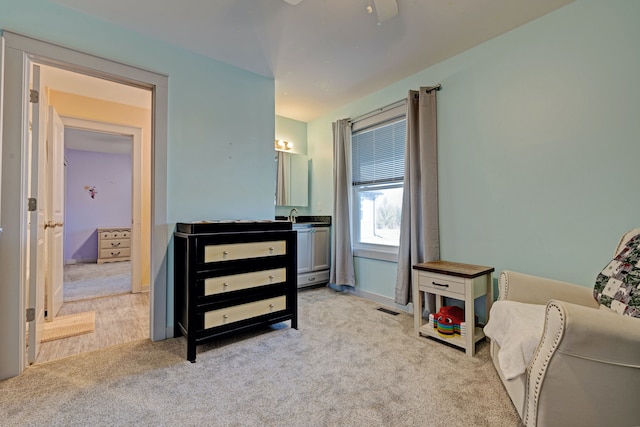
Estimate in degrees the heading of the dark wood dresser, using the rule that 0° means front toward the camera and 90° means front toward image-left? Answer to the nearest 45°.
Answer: approximately 315°

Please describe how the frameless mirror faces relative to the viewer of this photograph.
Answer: facing the viewer and to the right of the viewer

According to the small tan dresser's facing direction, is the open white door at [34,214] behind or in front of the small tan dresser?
in front

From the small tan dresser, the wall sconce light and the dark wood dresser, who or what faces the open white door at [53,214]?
the small tan dresser

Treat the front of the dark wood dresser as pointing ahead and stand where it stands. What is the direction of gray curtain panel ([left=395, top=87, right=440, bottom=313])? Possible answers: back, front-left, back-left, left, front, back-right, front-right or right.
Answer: front-left

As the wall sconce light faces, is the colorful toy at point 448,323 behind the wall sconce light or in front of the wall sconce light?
in front

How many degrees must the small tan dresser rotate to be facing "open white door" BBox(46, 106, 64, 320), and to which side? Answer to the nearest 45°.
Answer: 0° — it already faces it

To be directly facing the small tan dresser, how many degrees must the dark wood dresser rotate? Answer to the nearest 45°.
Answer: approximately 180°

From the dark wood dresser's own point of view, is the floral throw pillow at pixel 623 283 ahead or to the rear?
ahead

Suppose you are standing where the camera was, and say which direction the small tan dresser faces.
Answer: facing the viewer

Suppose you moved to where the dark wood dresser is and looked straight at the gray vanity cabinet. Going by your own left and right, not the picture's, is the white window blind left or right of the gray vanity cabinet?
right
